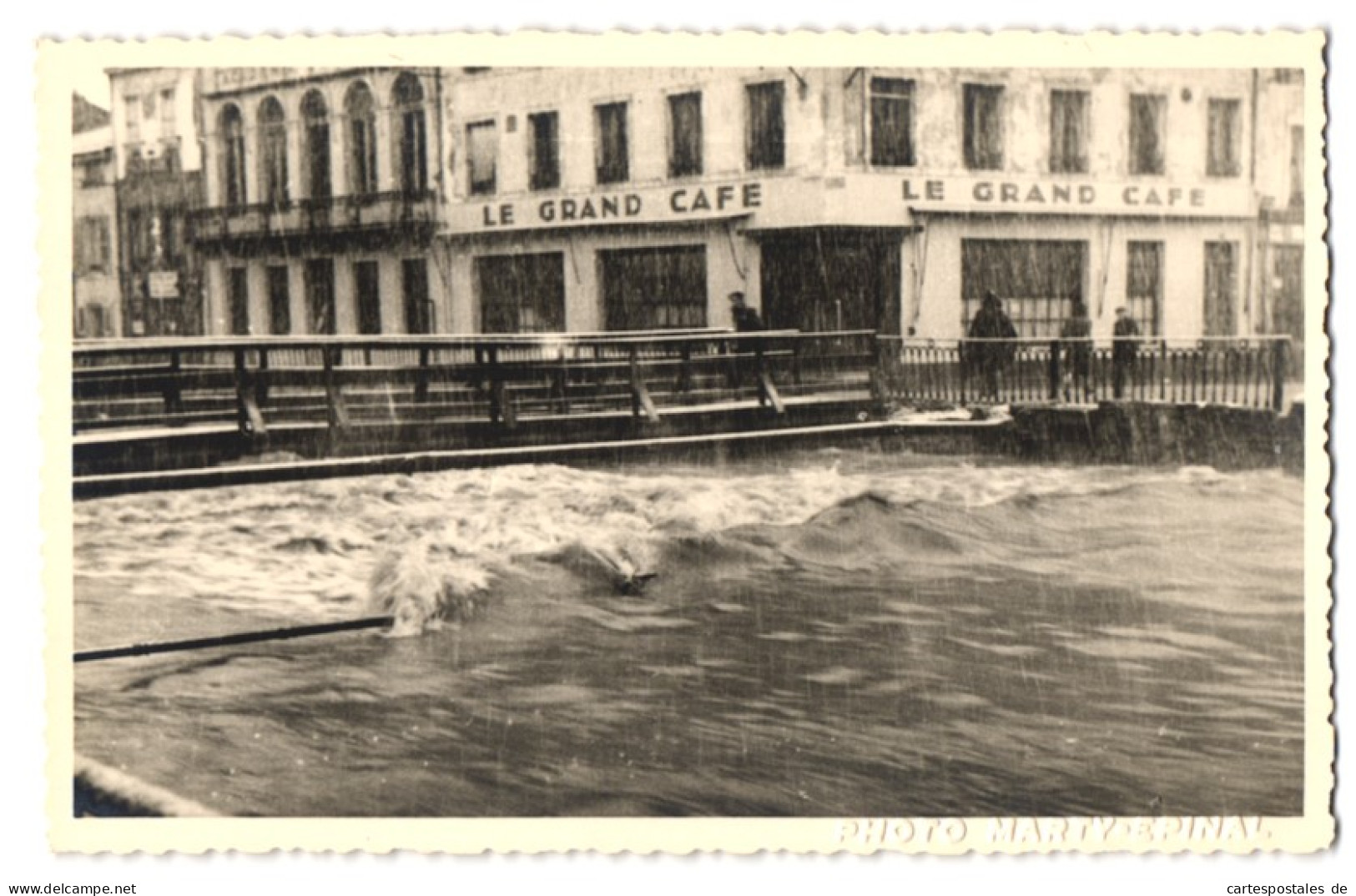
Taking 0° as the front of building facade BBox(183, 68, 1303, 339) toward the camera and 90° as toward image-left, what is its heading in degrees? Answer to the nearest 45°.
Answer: approximately 0°

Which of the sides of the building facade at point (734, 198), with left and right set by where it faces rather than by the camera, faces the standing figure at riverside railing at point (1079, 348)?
left
